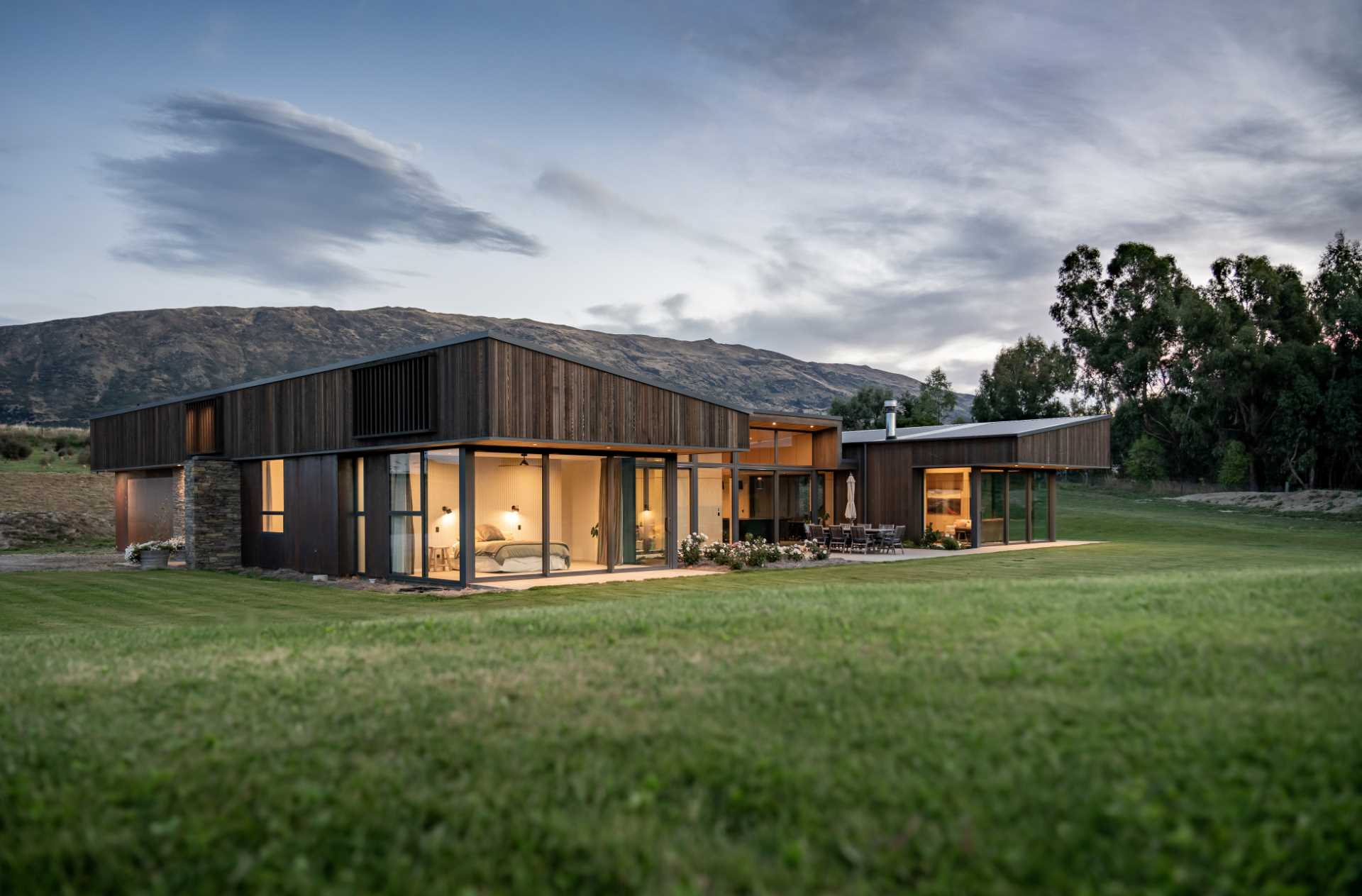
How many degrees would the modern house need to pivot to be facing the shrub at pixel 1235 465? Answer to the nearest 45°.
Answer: approximately 90° to its left

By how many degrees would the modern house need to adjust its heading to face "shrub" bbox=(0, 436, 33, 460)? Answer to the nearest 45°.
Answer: approximately 180°

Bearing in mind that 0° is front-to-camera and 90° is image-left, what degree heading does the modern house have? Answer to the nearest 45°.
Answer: approximately 315°
